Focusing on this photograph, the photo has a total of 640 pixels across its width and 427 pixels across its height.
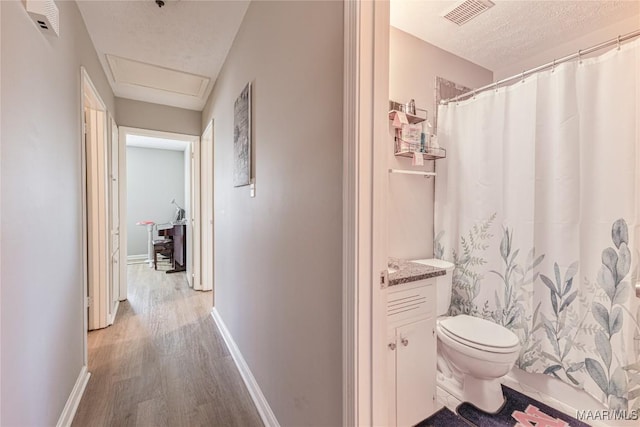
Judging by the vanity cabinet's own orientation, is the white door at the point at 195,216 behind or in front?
behind

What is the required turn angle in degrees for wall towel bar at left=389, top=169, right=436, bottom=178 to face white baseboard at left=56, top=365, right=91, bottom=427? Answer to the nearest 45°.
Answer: approximately 90° to its right

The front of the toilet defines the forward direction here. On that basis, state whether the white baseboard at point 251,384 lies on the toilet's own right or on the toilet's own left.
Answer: on the toilet's own right

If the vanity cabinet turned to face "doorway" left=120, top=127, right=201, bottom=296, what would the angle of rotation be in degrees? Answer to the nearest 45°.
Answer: approximately 180°

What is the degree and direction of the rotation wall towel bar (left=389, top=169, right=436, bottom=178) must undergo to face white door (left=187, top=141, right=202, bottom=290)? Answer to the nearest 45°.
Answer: approximately 135° to its right

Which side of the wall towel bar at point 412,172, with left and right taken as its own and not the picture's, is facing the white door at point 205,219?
back
